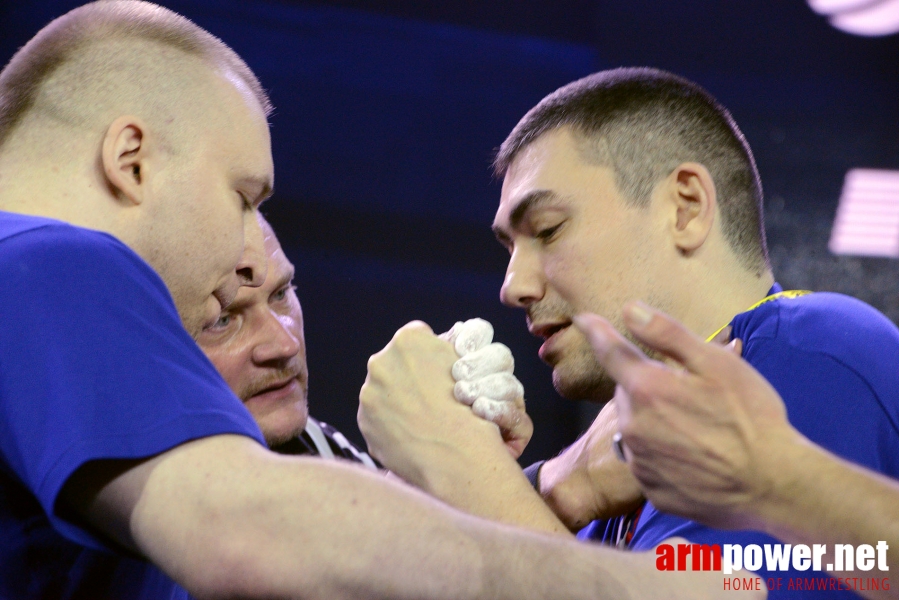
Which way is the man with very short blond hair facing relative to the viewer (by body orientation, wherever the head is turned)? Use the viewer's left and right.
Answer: facing to the right of the viewer

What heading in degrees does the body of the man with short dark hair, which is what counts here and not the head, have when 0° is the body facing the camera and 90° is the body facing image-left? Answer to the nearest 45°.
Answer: approximately 90°

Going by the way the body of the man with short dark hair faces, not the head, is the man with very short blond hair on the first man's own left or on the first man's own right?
on the first man's own left

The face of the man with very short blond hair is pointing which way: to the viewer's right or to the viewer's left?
to the viewer's right

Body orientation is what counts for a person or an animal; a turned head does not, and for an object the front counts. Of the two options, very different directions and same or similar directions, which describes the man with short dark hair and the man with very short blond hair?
very different directions

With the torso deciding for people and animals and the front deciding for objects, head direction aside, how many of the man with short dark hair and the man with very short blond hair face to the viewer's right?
1

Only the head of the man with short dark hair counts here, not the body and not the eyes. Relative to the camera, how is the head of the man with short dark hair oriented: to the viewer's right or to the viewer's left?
to the viewer's left

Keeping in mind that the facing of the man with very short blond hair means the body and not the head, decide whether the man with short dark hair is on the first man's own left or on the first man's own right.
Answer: on the first man's own left
